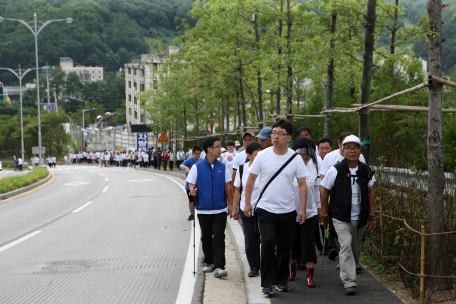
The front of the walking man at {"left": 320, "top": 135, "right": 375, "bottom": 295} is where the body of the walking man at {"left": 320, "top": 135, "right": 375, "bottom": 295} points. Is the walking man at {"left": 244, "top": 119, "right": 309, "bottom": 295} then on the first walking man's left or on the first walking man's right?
on the first walking man's right

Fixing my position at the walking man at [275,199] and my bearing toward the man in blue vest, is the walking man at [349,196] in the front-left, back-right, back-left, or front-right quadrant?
back-right

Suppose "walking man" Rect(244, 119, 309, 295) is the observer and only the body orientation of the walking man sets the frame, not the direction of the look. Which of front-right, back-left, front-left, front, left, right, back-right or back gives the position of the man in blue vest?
back-right

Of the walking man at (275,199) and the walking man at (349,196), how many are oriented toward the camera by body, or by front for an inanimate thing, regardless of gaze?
2

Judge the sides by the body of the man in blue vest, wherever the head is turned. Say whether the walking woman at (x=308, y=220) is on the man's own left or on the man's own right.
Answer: on the man's own left

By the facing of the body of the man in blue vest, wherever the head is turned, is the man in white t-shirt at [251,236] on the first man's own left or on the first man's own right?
on the first man's own left

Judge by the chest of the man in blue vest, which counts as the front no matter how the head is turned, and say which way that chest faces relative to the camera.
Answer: toward the camera

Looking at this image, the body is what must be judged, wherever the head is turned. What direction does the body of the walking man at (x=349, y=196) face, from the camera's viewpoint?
toward the camera

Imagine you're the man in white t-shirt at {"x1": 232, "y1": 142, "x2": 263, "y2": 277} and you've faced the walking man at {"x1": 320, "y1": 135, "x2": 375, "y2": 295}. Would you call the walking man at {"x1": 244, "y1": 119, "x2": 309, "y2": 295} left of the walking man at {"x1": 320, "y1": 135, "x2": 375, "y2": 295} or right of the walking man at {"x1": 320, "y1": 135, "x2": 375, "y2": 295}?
right
